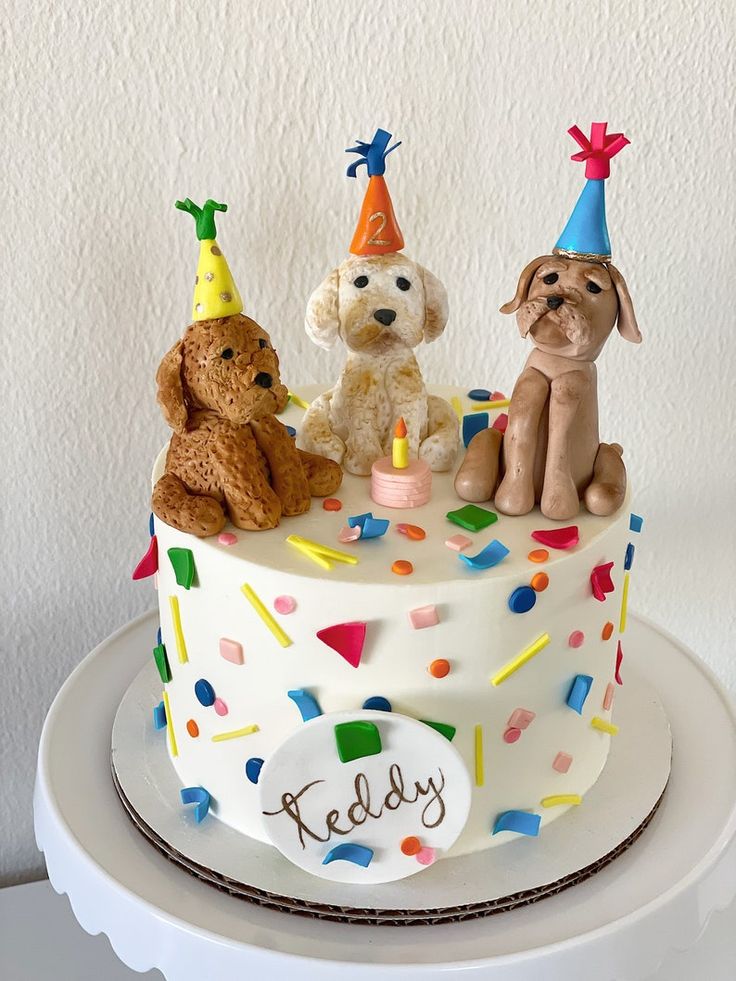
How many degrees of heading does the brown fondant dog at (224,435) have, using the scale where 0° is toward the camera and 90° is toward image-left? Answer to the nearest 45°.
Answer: approximately 315°

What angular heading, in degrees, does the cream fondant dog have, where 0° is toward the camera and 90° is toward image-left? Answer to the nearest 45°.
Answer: approximately 0°
